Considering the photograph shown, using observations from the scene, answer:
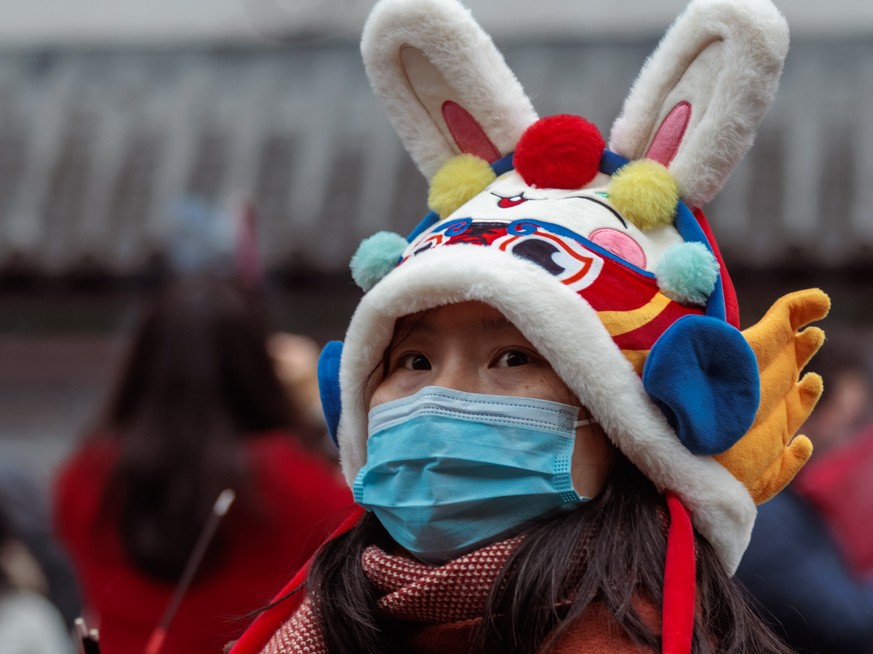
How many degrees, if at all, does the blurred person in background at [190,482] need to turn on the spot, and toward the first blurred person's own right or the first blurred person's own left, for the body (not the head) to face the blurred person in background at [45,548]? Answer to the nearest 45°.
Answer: approximately 45° to the first blurred person's own left

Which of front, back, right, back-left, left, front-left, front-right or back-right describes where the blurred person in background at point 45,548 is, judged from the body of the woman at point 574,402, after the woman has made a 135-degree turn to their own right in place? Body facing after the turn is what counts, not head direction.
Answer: front-left

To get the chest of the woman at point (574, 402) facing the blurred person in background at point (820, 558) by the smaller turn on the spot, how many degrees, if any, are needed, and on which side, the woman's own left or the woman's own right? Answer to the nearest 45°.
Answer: approximately 180°

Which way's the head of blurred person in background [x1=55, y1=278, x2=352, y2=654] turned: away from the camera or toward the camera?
away from the camera

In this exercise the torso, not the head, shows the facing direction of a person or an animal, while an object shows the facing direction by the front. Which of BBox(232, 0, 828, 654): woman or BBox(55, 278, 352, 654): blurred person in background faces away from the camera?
the blurred person in background

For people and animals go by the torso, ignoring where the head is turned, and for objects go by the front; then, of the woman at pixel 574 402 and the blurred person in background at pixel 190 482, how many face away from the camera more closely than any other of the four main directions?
1

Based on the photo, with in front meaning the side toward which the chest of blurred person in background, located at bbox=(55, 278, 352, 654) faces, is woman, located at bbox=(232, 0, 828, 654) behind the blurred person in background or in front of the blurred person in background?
behind

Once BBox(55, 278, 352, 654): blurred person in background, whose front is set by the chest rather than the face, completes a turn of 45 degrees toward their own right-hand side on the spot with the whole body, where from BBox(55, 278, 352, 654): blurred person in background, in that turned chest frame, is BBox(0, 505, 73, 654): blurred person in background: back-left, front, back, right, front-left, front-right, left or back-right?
left

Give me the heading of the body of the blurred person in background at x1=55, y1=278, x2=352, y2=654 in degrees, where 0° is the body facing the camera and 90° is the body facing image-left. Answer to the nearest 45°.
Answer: approximately 180°

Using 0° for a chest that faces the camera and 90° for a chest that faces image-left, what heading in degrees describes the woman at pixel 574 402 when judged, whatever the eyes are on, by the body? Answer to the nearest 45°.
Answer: approximately 45°
